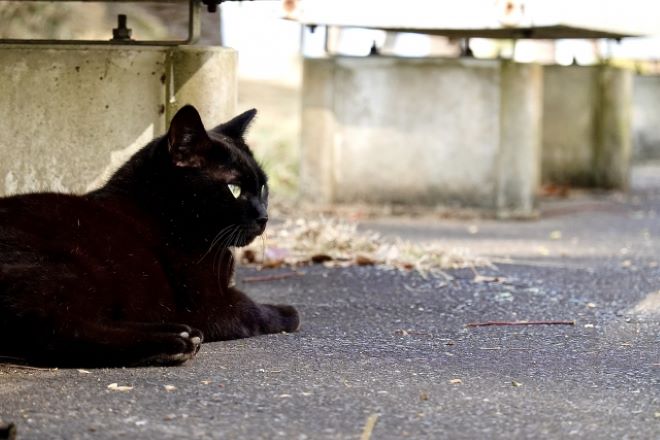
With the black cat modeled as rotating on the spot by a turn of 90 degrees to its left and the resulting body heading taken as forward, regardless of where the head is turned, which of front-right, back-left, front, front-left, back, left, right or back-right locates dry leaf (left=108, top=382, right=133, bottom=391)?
back

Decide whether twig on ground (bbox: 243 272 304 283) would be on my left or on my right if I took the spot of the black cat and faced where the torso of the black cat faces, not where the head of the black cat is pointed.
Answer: on my left

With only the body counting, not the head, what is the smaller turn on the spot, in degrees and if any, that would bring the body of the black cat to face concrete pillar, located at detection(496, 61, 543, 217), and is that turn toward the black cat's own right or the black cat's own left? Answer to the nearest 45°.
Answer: approximately 45° to the black cat's own left

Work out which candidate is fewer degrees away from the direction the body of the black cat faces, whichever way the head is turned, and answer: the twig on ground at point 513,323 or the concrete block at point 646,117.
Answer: the twig on ground

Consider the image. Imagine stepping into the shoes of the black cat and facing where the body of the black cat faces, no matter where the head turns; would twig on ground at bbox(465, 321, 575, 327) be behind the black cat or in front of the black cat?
in front

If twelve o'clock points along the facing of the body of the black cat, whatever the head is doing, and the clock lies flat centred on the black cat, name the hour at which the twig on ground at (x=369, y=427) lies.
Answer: The twig on ground is roughly at 2 o'clock from the black cat.

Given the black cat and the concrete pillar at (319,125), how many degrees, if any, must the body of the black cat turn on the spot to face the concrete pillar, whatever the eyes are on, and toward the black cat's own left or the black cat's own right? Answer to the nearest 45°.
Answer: approximately 90° to the black cat's own left

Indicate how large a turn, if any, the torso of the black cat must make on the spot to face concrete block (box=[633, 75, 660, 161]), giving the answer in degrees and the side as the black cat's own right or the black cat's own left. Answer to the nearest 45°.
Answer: approximately 45° to the black cat's own left

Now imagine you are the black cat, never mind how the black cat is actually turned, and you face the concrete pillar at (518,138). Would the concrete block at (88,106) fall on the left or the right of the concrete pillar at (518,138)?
left

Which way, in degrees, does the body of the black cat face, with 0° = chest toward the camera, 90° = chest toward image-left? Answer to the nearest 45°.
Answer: approximately 270°

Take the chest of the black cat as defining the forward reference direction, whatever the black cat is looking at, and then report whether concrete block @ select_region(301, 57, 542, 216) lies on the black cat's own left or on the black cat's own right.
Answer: on the black cat's own left

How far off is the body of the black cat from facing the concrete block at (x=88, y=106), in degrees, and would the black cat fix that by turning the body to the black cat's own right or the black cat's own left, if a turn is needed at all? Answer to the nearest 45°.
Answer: approximately 90° to the black cat's own left
